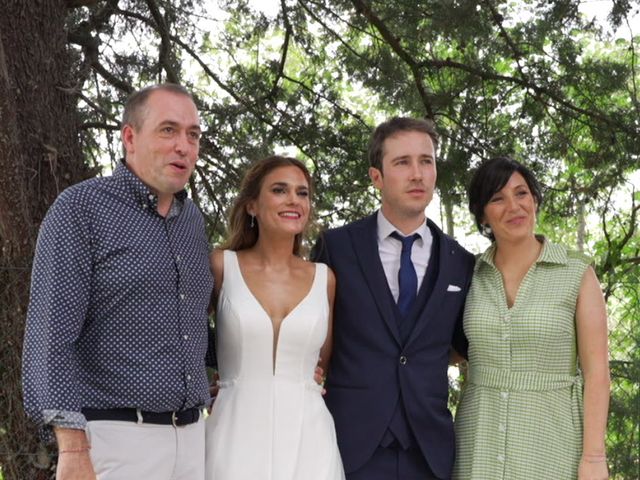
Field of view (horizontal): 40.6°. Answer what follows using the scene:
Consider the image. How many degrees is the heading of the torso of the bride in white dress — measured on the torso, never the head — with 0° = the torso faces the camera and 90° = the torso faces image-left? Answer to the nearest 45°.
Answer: approximately 0°

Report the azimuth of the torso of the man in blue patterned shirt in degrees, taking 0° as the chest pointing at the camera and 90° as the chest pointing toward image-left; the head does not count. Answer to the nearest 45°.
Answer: approximately 315°

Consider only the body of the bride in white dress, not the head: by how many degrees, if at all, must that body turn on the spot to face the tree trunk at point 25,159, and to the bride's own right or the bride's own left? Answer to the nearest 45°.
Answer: approximately 135° to the bride's own right

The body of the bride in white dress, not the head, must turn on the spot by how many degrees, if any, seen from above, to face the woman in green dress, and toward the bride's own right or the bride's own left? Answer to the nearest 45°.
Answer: approximately 90° to the bride's own left

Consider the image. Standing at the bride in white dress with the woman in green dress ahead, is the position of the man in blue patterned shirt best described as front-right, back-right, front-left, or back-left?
back-right

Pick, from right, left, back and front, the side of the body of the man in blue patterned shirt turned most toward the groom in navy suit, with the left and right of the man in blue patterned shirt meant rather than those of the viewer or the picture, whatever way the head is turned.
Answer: left

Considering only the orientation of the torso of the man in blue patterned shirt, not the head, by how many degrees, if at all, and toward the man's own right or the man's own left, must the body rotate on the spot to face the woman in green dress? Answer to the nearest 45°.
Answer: approximately 45° to the man's own left

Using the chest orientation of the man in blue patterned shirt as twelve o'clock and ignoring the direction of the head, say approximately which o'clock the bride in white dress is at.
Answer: The bride in white dress is roughly at 9 o'clock from the man in blue patterned shirt.
